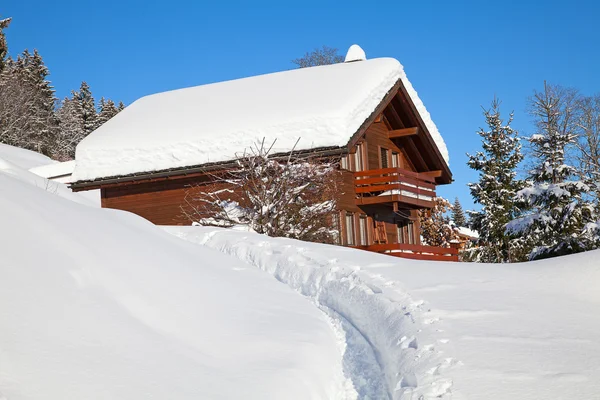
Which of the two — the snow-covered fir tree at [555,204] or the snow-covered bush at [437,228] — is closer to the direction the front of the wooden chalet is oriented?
the snow-covered fir tree

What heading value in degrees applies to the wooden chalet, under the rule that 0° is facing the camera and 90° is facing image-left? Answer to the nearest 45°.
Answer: approximately 315°

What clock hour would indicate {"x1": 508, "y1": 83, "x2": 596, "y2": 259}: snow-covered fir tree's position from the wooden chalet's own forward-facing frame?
The snow-covered fir tree is roughly at 11 o'clock from the wooden chalet.

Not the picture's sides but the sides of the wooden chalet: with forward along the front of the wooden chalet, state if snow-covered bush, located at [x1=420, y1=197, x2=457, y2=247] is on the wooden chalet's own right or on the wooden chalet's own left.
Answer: on the wooden chalet's own left

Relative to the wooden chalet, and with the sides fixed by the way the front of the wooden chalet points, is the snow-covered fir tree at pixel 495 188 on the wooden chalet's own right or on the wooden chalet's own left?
on the wooden chalet's own left
